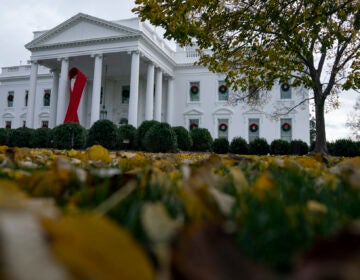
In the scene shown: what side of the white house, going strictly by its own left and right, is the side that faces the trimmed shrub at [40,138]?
front

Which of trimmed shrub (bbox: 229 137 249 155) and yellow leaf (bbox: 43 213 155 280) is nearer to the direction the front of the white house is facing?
the yellow leaf

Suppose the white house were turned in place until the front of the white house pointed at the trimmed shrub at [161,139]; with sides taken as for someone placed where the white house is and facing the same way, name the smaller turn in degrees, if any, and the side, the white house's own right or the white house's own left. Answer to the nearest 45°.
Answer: approximately 45° to the white house's own left

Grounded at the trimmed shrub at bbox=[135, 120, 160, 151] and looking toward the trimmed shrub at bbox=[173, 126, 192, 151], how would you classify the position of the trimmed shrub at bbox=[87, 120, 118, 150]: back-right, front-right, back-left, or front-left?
back-left

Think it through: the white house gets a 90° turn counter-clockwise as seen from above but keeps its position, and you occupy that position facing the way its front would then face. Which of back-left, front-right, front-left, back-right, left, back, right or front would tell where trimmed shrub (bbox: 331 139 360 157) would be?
front

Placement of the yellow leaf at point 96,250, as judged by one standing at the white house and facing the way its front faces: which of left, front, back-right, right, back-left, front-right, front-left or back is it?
front-left

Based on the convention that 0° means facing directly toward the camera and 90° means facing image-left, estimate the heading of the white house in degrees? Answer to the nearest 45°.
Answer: approximately 45°

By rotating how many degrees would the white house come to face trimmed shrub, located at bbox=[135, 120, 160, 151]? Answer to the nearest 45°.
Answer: approximately 45° to its left
